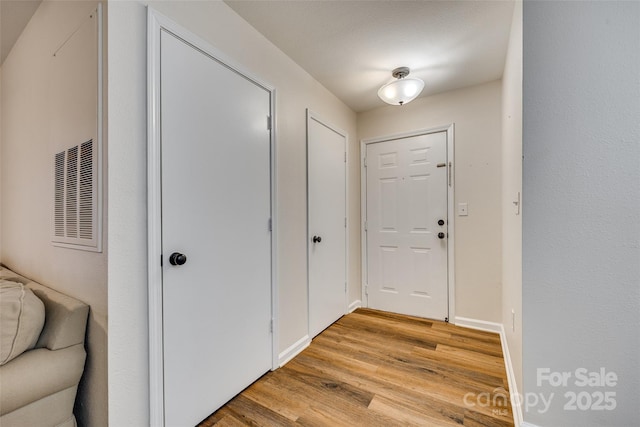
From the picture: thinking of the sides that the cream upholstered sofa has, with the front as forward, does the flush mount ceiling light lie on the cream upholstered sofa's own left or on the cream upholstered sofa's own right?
on the cream upholstered sofa's own left

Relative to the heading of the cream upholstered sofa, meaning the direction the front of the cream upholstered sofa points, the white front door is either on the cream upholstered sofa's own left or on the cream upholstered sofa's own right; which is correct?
on the cream upholstered sofa's own left
